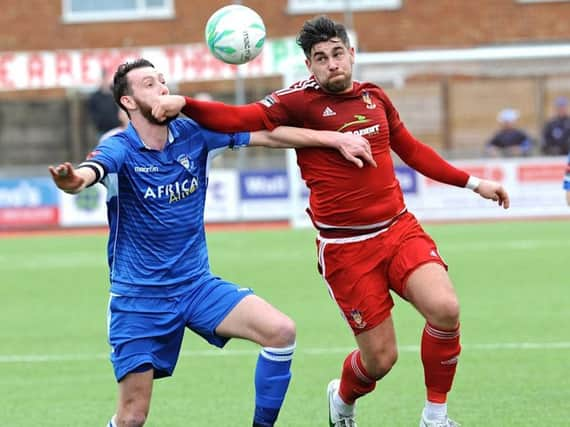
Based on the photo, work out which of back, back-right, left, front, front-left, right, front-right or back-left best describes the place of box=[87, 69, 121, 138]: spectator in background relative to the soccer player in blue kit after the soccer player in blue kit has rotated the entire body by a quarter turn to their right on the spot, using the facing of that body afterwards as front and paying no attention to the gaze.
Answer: back-right

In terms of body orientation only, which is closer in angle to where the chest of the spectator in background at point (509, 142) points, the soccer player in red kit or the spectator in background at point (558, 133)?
the soccer player in red kit

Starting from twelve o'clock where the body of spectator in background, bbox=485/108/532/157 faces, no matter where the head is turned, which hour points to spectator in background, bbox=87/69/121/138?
spectator in background, bbox=87/69/121/138 is roughly at 2 o'clock from spectator in background, bbox=485/108/532/157.

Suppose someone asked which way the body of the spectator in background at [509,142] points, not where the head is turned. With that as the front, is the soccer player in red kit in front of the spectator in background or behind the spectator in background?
in front

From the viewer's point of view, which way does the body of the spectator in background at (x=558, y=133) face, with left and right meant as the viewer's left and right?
facing the viewer

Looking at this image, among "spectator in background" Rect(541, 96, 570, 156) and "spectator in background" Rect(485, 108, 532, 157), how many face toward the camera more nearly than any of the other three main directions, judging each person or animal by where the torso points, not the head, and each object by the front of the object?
2

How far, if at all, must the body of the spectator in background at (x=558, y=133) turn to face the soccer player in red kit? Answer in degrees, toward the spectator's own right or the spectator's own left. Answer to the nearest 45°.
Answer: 0° — they already face them

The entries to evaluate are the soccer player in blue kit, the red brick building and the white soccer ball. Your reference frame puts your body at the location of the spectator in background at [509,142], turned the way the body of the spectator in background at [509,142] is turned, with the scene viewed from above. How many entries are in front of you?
2

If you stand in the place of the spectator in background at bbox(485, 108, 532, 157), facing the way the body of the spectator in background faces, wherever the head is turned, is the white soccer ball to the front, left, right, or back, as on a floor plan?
front

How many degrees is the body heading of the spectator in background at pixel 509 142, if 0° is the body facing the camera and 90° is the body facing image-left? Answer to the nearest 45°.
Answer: approximately 0°

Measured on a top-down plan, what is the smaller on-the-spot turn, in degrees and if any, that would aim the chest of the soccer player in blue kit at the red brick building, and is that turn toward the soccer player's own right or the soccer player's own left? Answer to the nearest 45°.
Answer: approximately 135° to the soccer player's own left

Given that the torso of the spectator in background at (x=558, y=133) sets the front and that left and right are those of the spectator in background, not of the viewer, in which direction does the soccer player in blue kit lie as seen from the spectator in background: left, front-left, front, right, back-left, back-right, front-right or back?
front

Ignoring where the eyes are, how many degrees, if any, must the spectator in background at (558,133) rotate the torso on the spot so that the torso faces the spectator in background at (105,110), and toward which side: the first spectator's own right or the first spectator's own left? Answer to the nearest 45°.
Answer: approximately 45° to the first spectator's own right
